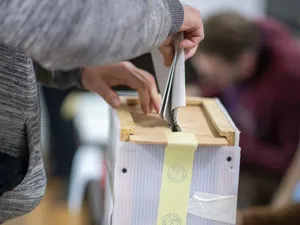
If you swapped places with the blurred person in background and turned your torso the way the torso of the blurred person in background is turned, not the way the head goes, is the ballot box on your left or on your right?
on your left

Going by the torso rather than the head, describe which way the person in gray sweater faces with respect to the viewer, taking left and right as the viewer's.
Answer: facing to the right of the viewer

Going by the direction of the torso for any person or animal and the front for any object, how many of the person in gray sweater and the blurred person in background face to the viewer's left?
1

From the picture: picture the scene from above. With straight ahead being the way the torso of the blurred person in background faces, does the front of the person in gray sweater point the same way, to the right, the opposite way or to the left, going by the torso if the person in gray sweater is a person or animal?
the opposite way

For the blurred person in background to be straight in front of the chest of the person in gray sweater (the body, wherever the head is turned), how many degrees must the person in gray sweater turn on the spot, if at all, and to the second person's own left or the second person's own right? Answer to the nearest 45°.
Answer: approximately 45° to the second person's own left

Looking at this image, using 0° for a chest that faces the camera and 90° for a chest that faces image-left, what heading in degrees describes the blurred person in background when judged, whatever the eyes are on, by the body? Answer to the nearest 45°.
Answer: approximately 90°
